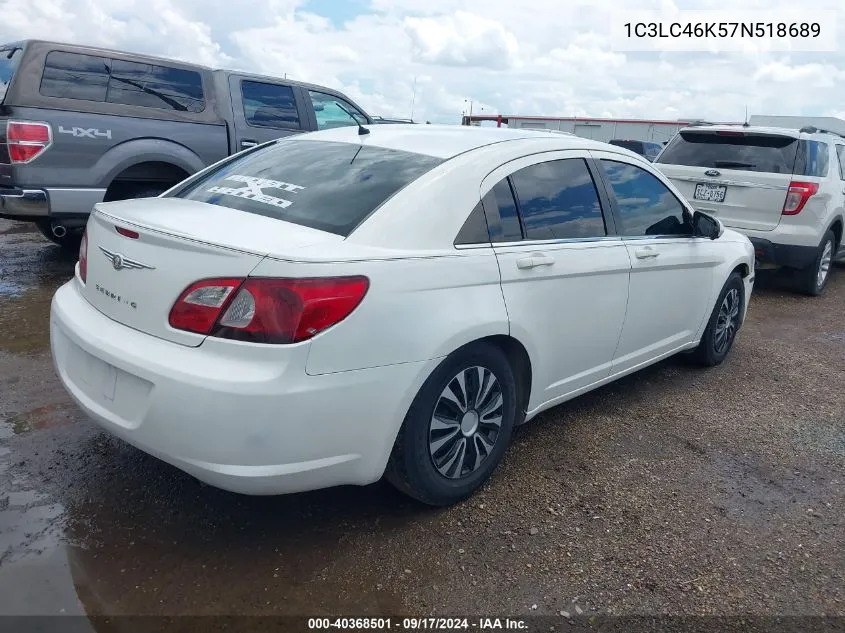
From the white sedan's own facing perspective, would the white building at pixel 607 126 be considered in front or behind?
in front

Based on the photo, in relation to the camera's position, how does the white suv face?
facing away from the viewer and to the right of the viewer

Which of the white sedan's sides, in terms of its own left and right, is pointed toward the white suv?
front

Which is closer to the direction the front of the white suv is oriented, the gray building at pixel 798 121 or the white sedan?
the gray building

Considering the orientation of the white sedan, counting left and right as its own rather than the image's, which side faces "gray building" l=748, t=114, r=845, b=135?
front

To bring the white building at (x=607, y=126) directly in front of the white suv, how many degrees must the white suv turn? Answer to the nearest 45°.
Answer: approximately 45° to its left

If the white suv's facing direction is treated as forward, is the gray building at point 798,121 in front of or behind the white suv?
in front

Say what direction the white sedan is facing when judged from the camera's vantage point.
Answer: facing away from the viewer and to the right of the viewer
